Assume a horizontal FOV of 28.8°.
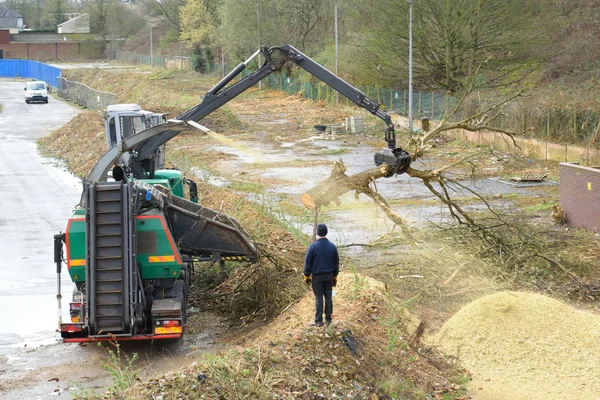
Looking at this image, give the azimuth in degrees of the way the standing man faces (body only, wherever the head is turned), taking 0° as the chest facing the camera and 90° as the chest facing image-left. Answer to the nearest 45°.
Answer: approximately 180°

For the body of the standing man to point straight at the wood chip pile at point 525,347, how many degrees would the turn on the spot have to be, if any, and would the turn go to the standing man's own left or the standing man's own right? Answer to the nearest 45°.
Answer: approximately 90° to the standing man's own right

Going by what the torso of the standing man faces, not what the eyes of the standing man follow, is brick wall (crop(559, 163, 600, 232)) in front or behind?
in front

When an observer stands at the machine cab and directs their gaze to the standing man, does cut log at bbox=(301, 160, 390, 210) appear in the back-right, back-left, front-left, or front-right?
front-left

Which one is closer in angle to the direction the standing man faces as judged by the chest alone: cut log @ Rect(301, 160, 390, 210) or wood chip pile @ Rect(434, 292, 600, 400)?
the cut log

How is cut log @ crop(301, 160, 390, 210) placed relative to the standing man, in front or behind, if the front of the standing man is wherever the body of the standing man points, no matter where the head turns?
in front

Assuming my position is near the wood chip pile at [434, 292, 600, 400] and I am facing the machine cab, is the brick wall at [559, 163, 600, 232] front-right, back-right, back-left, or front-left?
front-right

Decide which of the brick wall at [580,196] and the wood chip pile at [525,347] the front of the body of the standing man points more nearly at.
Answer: the brick wall

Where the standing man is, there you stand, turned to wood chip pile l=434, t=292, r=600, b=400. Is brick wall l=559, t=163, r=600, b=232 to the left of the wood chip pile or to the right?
left

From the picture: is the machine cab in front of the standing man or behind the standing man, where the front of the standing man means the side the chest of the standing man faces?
in front

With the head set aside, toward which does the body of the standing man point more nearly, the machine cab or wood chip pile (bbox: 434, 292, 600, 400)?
the machine cab
